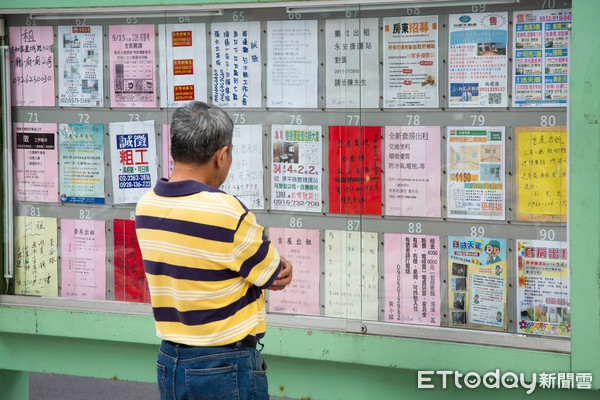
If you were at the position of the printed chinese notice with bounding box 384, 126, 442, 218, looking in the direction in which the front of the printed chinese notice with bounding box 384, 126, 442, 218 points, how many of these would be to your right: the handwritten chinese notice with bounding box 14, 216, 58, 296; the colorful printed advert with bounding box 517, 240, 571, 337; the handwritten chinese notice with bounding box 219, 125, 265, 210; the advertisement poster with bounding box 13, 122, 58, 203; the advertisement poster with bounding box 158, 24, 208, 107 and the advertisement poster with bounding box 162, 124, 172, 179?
5

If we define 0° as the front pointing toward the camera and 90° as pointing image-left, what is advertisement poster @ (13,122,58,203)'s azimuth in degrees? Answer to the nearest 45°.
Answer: approximately 0°

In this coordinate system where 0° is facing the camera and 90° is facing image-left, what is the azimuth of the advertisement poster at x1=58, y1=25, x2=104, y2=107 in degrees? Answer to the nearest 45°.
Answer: approximately 0°

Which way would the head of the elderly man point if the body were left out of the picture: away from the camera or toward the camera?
away from the camera

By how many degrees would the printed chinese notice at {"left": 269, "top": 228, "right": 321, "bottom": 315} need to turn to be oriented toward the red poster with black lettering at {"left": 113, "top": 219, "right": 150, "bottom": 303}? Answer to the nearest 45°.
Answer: approximately 90° to its right
